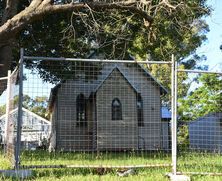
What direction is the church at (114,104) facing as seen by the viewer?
toward the camera

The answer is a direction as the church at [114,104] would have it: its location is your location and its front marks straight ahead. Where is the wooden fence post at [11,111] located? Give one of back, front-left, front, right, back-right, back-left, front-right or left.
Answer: front
